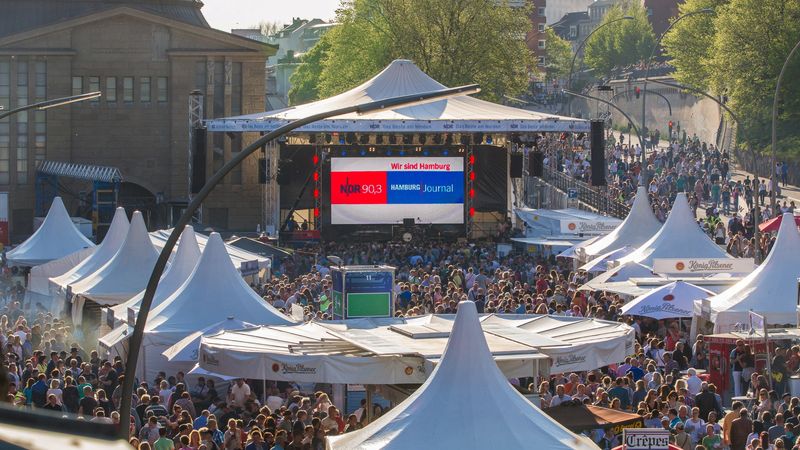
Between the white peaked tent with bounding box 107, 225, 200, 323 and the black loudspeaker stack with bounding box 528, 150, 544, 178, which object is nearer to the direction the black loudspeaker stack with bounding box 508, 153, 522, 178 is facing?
the white peaked tent

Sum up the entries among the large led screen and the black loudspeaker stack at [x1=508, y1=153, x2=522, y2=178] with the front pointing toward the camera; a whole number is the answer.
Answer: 2

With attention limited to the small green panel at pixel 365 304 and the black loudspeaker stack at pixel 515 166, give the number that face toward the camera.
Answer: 2

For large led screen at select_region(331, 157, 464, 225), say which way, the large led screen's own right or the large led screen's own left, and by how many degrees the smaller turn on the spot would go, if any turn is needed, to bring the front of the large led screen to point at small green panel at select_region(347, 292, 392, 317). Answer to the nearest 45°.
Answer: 0° — it already faces it

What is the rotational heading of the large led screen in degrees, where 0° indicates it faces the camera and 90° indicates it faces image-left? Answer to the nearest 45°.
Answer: approximately 0°
